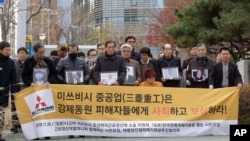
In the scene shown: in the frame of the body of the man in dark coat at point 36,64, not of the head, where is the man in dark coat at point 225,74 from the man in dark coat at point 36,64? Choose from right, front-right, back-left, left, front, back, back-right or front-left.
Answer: left

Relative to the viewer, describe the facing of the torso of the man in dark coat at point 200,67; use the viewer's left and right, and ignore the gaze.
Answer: facing the viewer

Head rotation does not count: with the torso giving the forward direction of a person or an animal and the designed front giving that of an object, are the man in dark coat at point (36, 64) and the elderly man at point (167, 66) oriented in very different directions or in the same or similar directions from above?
same or similar directions

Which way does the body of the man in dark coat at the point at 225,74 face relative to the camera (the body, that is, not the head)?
toward the camera

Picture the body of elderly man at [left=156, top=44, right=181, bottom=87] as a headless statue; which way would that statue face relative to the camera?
toward the camera

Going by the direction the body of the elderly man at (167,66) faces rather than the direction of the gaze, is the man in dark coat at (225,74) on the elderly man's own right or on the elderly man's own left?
on the elderly man's own left

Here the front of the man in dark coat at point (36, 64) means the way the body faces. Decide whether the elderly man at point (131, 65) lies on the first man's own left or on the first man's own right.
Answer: on the first man's own left

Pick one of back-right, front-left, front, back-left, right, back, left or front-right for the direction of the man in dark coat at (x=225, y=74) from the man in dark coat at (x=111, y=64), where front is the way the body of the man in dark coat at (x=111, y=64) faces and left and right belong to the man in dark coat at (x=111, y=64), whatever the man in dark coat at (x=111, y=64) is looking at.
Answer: left

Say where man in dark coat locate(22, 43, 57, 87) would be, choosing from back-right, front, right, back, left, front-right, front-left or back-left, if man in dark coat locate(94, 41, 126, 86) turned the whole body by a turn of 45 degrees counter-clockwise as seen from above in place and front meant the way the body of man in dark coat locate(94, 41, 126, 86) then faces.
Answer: back-right

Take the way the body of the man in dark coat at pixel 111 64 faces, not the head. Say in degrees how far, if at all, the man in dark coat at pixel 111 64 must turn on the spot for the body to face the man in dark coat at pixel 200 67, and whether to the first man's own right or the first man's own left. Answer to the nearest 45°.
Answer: approximately 90° to the first man's own left

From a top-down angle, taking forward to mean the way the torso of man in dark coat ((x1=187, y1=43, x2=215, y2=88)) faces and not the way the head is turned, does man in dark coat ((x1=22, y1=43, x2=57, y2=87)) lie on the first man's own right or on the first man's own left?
on the first man's own right
